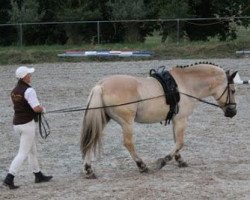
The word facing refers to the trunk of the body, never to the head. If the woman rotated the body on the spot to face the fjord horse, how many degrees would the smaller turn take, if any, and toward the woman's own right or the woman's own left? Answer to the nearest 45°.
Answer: approximately 45° to the woman's own right

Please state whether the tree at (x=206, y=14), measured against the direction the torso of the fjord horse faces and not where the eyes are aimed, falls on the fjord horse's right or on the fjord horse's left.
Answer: on the fjord horse's left

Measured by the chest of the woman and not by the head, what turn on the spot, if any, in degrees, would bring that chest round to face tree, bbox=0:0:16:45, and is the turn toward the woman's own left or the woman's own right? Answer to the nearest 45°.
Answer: approximately 45° to the woman's own left

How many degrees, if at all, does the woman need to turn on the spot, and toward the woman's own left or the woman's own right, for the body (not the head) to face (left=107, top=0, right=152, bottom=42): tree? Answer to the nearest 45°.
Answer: approximately 45° to the woman's own left

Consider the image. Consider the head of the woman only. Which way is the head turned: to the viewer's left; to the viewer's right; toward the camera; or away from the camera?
to the viewer's right

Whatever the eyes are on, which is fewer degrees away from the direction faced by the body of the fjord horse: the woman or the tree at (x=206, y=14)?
the tree

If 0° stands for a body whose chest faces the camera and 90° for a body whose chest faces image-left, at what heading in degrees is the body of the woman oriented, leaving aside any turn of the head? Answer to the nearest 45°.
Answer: approximately 225°

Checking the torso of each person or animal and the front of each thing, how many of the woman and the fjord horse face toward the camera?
0

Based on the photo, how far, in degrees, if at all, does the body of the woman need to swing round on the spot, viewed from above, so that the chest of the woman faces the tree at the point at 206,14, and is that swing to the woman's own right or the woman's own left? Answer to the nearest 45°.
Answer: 0° — they already face it

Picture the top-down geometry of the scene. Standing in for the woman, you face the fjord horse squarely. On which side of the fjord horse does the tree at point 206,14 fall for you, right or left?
left

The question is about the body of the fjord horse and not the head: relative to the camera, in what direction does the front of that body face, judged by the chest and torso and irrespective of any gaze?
to the viewer's right
